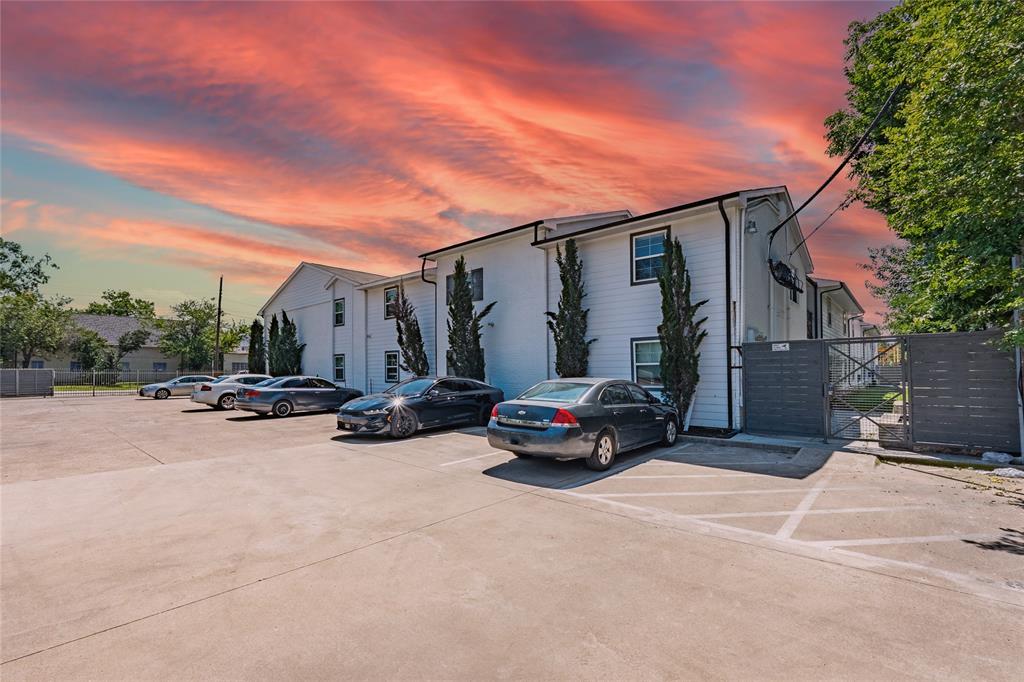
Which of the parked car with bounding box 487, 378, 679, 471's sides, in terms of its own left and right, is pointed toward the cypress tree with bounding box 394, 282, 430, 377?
left

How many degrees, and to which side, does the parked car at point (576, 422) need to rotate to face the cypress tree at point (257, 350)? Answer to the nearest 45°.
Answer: approximately 90° to its left

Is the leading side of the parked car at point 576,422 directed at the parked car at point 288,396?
no

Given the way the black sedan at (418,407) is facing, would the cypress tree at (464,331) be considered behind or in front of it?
behind

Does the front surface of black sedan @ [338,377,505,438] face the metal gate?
no

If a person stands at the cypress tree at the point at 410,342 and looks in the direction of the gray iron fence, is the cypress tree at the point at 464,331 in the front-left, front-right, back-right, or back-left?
back-left

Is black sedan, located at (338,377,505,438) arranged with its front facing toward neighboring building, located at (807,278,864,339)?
no

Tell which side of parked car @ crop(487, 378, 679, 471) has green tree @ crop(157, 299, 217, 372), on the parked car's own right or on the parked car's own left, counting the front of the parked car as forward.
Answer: on the parked car's own left

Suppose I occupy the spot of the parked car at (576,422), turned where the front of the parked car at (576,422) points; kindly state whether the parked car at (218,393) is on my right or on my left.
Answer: on my left

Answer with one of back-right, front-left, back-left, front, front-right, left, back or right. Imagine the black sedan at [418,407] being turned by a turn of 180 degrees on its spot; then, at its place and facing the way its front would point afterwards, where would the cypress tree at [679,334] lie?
front-right

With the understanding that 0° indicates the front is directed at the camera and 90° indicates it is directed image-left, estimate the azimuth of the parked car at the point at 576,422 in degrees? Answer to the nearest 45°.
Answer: approximately 225°

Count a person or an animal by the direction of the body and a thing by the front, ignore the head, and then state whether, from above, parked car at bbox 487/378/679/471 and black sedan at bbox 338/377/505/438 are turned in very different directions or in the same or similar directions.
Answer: very different directions

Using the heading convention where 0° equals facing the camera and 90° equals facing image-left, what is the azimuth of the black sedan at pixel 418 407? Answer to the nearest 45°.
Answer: approximately 45°

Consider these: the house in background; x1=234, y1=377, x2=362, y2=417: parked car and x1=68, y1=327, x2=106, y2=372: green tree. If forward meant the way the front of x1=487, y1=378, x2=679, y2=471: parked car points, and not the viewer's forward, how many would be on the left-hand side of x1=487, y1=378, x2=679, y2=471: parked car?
3

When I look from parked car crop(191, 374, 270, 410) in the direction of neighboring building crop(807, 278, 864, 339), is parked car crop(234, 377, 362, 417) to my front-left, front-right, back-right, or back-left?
front-right

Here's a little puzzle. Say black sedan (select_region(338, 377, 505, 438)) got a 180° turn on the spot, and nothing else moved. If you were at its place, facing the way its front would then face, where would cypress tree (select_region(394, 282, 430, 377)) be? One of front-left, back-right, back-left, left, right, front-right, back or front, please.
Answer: front-left
